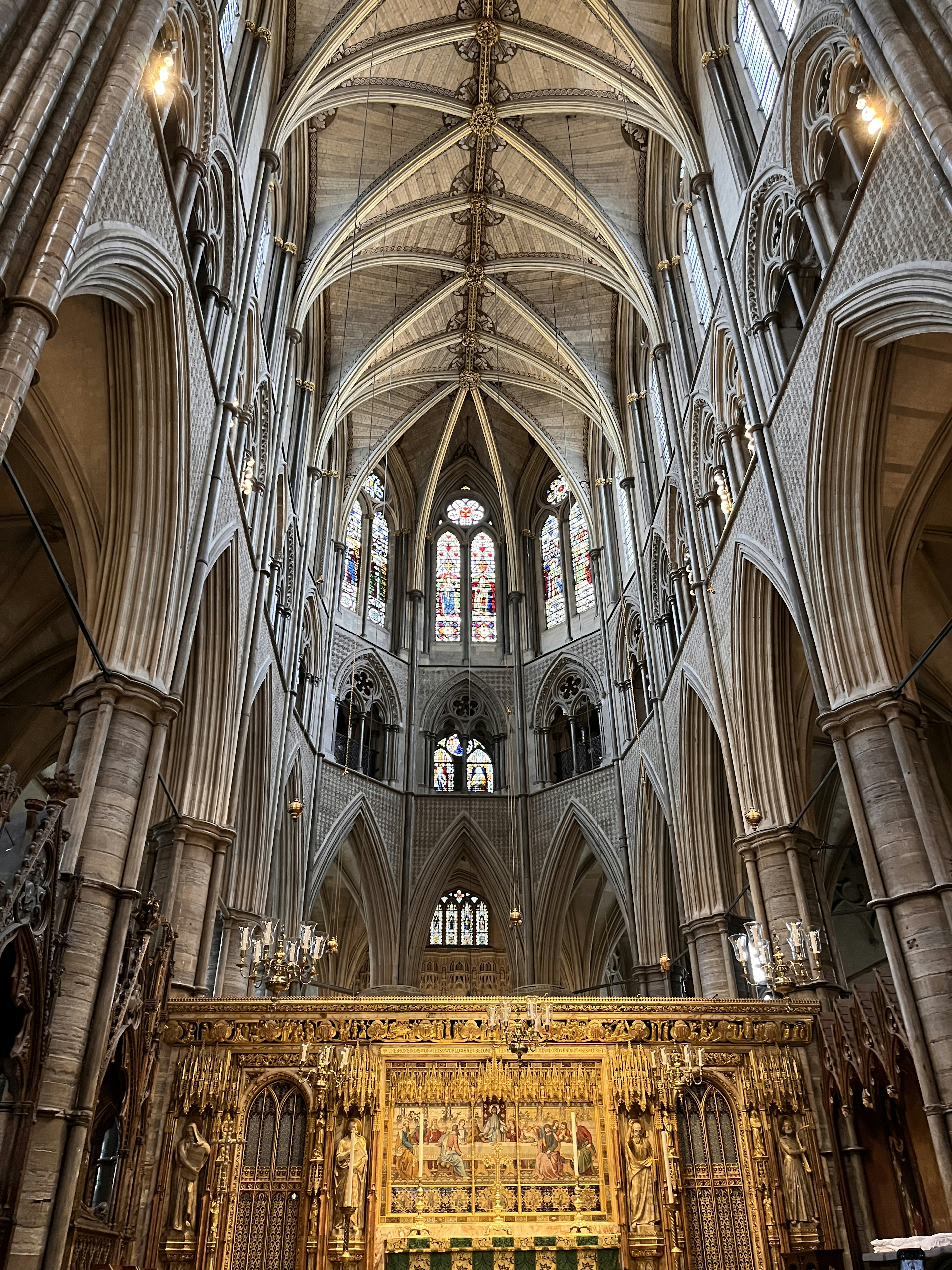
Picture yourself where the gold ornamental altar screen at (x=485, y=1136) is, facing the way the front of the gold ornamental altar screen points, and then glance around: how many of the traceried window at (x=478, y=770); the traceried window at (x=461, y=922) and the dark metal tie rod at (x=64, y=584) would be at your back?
2

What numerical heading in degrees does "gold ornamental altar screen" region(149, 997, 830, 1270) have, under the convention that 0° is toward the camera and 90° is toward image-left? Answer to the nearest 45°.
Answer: approximately 0°

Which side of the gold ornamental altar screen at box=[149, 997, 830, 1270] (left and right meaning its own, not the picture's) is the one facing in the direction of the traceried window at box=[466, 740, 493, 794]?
back

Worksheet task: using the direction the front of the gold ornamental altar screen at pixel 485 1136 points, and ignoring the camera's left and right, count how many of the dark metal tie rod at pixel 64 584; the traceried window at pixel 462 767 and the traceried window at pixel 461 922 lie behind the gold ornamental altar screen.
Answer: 2

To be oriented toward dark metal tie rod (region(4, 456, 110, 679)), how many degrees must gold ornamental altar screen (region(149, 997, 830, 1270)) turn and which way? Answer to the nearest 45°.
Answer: approximately 45° to its right

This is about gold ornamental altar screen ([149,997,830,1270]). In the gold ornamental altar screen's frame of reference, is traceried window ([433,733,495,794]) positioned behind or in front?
behind

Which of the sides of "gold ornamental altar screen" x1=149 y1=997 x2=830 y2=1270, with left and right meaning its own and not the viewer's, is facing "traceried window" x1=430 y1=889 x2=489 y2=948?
back
